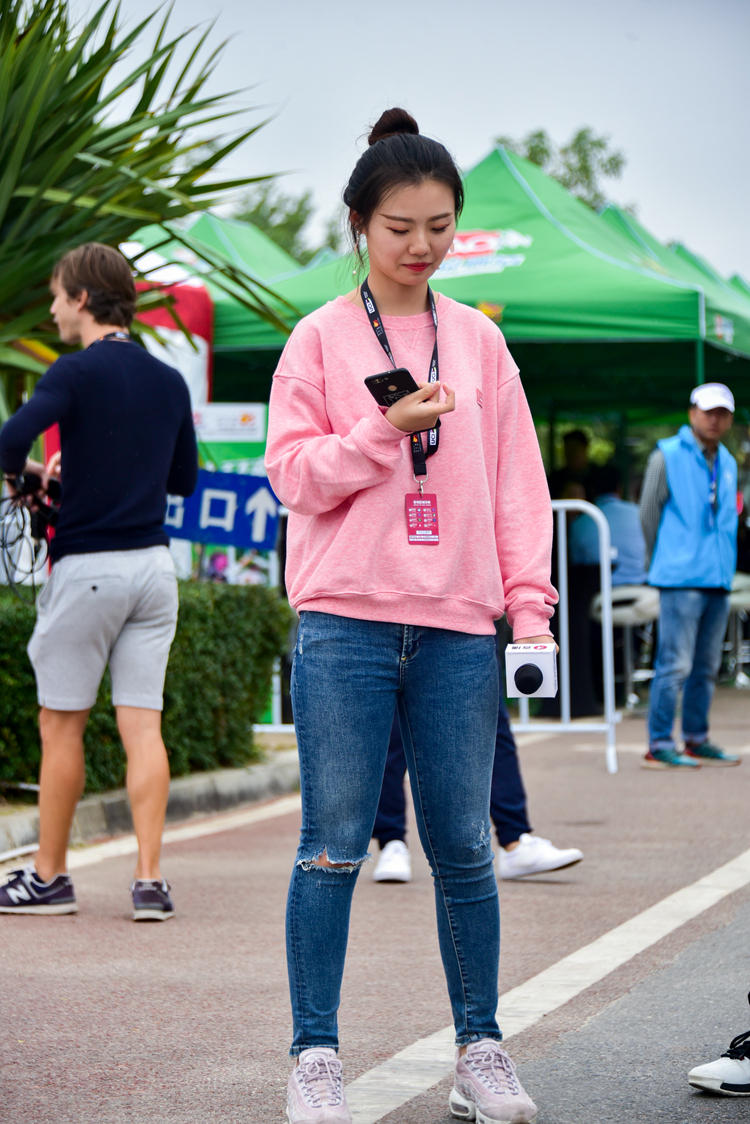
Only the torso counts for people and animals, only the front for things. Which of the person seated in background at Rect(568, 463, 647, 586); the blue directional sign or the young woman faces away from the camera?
the person seated in background

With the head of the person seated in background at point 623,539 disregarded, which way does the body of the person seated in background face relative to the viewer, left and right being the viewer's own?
facing away from the viewer

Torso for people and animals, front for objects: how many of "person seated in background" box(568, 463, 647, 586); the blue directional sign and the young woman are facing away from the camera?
1

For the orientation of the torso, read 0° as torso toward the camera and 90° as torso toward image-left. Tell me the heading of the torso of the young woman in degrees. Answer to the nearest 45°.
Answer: approximately 0°

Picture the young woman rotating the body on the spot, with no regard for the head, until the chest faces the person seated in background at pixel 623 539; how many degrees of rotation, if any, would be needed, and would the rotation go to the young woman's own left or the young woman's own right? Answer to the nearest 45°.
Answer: approximately 180°

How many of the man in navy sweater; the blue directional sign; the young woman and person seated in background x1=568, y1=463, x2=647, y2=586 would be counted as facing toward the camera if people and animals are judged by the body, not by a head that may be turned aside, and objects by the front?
2

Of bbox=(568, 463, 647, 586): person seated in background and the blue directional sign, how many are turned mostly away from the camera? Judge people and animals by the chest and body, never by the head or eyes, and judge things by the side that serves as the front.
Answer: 1

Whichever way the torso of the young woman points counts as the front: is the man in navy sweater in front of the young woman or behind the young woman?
behind
